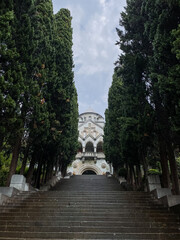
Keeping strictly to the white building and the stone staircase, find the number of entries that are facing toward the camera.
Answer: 2

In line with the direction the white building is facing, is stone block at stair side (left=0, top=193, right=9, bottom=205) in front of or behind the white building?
in front

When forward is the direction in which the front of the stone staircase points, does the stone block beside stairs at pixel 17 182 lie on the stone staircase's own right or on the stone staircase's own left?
on the stone staircase's own right

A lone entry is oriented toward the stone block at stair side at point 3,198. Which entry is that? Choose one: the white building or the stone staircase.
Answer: the white building

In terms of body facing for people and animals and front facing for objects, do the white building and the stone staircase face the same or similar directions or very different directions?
same or similar directions

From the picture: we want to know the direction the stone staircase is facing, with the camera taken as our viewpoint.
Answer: facing the viewer

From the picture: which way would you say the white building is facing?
toward the camera

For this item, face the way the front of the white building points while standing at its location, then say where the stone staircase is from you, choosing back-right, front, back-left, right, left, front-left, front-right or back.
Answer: front

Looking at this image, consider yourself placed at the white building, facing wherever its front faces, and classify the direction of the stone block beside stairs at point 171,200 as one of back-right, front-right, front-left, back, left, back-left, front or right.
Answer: front

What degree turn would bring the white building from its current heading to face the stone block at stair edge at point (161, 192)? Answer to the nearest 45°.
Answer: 0° — it already faces it

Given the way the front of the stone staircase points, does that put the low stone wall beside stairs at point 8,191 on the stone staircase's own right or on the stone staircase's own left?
on the stone staircase's own right

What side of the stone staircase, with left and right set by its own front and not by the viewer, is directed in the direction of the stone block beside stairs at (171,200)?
left

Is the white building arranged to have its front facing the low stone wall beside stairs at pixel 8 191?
yes
